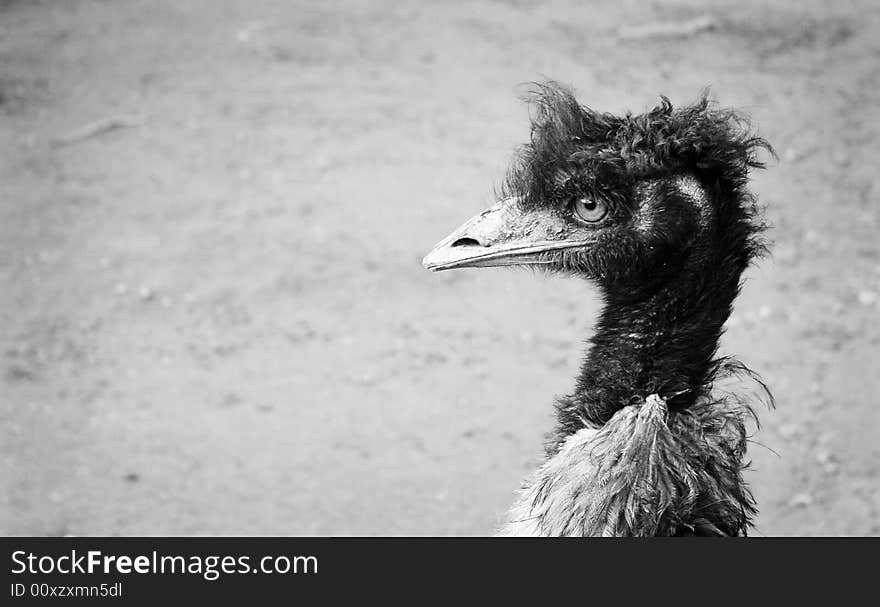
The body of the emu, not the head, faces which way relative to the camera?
to the viewer's left
